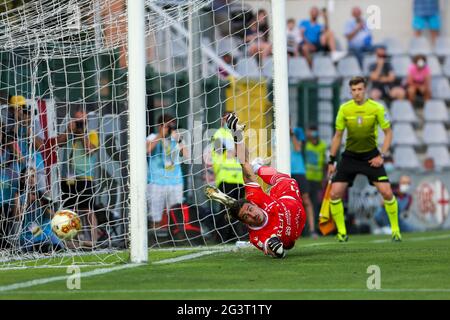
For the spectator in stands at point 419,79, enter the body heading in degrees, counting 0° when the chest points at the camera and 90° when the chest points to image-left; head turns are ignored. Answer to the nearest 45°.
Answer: approximately 0°

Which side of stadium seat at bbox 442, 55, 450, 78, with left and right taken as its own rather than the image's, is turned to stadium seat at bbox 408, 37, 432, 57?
back

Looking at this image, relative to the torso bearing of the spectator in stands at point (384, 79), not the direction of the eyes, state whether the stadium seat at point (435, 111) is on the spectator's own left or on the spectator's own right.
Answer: on the spectator's own left
